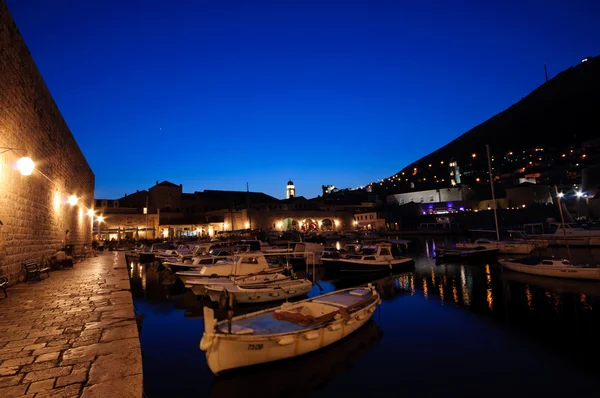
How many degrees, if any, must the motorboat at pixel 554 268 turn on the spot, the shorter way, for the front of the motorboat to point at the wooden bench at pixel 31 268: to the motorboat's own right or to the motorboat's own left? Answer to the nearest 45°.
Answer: approximately 45° to the motorboat's own left

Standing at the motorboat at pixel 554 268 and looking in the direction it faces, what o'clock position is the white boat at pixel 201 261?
The white boat is roughly at 11 o'clock from the motorboat.

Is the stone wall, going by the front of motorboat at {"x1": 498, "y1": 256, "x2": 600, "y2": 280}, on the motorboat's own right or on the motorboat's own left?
on the motorboat's own left

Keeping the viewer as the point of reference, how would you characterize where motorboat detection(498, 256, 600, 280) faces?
facing to the left of the viewer

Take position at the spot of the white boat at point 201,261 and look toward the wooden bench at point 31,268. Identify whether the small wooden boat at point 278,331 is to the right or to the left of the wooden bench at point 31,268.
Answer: left

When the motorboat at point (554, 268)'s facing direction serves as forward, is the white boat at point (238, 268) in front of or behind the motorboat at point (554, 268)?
in front

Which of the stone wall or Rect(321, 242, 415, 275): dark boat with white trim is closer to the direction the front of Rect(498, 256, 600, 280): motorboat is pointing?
the dark boat with white trim

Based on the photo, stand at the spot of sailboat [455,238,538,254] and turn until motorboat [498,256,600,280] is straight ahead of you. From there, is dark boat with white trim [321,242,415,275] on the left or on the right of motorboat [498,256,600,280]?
right
